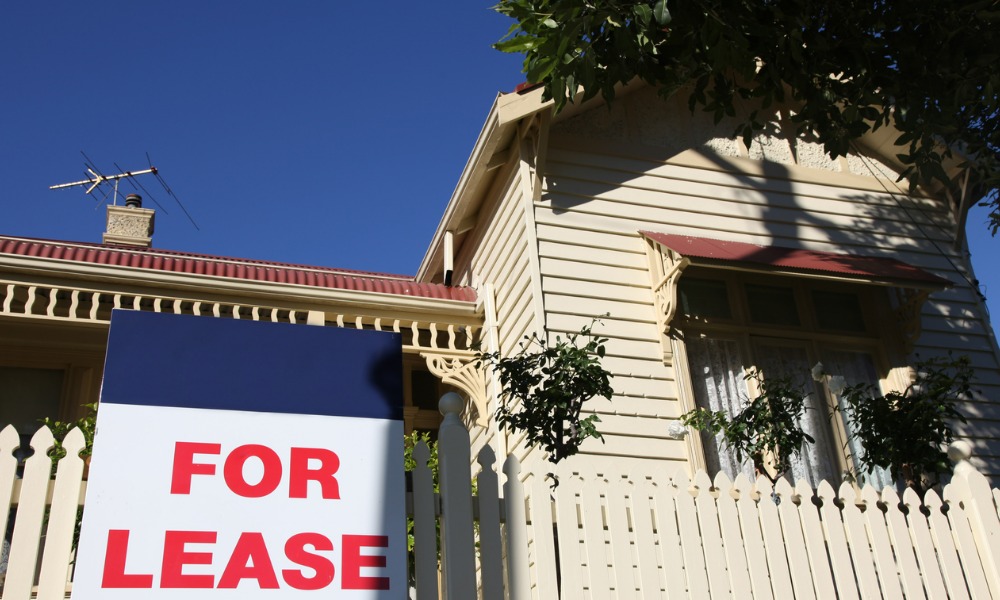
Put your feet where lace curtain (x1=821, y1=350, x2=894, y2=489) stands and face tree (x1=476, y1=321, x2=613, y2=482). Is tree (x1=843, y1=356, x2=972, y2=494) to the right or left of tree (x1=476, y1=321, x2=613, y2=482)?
left

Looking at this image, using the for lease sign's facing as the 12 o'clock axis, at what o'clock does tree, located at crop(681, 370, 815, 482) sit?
The tree is roughly at 8 o'clock from the for lease sign.

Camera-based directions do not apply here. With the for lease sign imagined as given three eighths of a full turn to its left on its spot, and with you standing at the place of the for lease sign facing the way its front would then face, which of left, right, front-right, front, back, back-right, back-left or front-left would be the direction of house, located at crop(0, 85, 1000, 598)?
front

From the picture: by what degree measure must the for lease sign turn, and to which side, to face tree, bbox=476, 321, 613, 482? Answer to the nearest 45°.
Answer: approximately 135° to its left

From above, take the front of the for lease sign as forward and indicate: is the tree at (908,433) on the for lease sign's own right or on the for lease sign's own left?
on the for lease sign's own left

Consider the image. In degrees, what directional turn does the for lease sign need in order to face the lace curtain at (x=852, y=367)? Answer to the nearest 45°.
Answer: approximately 135° to its left

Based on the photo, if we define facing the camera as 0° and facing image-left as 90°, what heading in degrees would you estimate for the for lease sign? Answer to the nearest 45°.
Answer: approximately 0°
